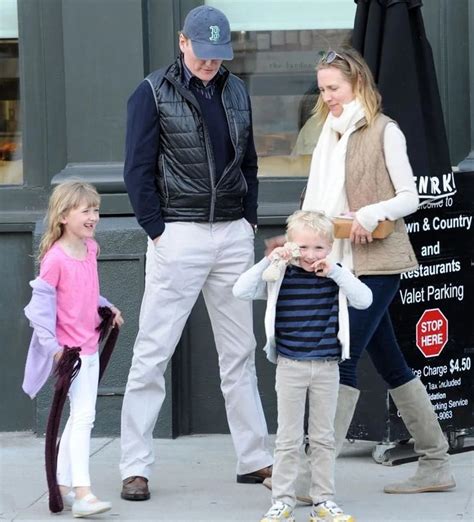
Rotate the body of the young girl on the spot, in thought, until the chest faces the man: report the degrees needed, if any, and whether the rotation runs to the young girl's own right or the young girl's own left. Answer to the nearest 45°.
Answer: approximately 90° to the young girl's own left

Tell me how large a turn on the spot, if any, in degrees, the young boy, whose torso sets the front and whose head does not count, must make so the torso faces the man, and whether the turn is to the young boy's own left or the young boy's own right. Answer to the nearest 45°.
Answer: approximately 135° to the young boy's own right

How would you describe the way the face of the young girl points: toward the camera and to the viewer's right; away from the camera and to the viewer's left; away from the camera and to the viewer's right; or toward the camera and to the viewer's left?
toward the camera and to the viewer's right

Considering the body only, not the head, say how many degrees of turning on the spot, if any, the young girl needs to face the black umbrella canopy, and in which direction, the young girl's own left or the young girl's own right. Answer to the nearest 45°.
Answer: approximately 45° to the young girl's own left

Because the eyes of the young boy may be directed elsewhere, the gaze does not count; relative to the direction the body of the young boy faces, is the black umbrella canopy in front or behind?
behind

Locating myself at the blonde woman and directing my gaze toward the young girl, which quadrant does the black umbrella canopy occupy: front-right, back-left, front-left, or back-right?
back-right

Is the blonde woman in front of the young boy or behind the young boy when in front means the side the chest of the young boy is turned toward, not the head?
behind

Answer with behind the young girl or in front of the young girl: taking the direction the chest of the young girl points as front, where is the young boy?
in front

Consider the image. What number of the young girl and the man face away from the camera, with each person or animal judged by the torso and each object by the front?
0

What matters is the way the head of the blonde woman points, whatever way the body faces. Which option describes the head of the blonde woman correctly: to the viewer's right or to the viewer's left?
to the viewer's left

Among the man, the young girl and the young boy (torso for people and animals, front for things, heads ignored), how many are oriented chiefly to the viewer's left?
0

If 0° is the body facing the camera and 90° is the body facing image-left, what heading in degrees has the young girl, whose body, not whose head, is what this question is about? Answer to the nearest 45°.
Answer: approximately 315°

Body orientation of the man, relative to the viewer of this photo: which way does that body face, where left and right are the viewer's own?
facing the viewer and to the right of the viewer

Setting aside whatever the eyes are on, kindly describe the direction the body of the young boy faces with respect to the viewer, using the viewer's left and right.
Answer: facing the viewer

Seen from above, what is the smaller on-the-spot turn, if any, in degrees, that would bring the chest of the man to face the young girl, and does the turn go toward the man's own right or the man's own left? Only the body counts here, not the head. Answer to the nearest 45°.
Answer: approximately 90° to the man's own right

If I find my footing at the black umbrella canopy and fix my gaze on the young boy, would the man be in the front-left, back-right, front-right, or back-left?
front-right
